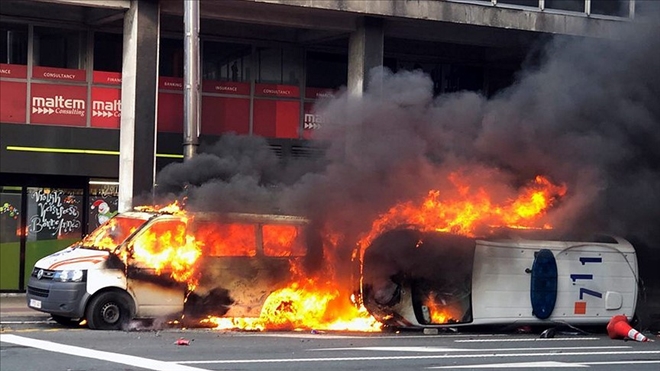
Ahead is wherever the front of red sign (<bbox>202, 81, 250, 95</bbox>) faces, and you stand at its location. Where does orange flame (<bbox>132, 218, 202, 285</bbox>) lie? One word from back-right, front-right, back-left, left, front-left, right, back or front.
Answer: front

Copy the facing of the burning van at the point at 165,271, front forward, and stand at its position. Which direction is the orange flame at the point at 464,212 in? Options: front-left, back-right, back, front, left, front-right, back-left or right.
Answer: back-left

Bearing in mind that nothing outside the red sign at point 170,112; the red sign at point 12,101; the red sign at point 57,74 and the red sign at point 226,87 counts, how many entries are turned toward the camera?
4

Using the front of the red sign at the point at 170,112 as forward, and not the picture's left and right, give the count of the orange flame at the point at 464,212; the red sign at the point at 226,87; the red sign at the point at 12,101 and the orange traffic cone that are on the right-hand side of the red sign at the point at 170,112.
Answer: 1

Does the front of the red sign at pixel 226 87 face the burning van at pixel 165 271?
yes

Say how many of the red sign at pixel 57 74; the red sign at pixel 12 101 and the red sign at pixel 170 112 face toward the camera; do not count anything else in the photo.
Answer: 3

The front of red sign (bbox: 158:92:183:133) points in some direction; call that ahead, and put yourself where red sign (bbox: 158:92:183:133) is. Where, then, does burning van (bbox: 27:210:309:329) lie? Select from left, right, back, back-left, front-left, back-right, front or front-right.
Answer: front

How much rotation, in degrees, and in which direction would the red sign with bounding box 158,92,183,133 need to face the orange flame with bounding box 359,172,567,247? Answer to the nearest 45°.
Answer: approximately 45° to its left

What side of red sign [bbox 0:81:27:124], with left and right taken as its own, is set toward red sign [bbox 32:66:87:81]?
left

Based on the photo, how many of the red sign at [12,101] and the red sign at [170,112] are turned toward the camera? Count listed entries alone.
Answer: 2

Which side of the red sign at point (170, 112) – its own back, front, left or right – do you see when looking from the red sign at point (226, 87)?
left

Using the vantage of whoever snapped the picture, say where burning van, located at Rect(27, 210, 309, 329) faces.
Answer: facing the viewer and to the left of the viewer

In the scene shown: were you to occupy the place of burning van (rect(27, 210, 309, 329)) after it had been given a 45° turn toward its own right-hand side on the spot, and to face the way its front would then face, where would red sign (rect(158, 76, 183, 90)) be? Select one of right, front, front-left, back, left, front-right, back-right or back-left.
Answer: right

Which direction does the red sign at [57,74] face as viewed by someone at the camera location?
facing the viewer

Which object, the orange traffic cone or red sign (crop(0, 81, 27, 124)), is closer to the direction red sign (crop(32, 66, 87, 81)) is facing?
the orange traffic cone

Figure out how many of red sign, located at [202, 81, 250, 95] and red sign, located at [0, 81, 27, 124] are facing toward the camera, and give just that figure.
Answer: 2
